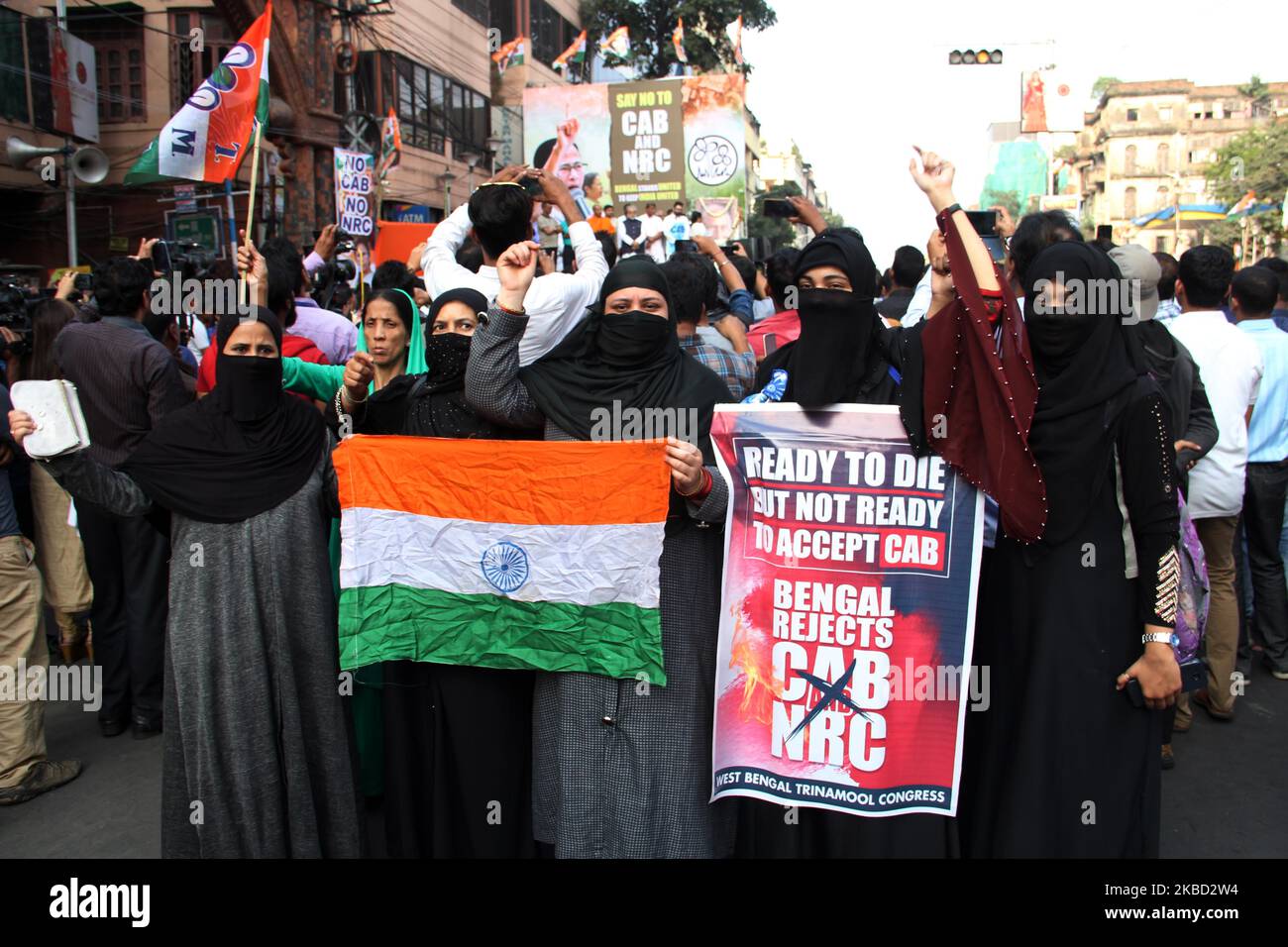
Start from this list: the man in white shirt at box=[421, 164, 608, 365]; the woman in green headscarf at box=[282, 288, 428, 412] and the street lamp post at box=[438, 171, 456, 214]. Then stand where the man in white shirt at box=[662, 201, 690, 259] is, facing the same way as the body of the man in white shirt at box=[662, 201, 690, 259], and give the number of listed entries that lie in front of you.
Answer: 2

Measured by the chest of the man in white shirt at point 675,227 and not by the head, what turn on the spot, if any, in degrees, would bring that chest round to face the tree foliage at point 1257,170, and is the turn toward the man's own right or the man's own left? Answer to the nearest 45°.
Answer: approximately 135° to the man's own left

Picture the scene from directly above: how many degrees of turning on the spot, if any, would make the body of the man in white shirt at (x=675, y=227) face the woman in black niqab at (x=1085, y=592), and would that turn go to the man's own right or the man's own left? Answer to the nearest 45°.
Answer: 0° — they already face them

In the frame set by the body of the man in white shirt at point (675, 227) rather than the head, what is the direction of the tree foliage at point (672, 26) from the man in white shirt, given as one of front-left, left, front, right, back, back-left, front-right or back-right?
back

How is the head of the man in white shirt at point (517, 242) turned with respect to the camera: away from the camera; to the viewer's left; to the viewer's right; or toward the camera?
away from the camera

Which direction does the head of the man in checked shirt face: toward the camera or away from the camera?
away from the camera

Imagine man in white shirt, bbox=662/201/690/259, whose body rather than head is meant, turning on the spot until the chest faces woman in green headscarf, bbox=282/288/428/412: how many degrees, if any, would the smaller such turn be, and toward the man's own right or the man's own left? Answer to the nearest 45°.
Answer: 0° — they already face them

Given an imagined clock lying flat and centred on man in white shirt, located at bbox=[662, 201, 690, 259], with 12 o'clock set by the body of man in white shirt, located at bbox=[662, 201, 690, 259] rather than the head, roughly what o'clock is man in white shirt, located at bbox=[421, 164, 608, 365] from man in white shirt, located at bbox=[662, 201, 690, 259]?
man in white shirt, located at bbox=[421, 164, 608, 365] is roughly at 12 o'clock from man in white shirt, located at bbox=[662, 201, 690, 259].

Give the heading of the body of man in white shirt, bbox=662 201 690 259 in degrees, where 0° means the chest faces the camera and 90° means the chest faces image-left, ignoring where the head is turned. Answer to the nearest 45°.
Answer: approximately 0°
